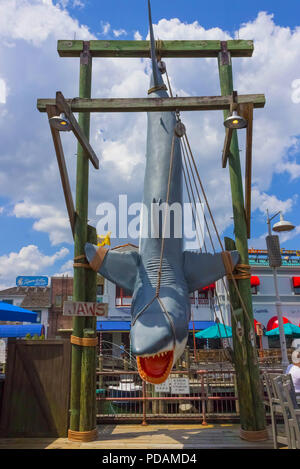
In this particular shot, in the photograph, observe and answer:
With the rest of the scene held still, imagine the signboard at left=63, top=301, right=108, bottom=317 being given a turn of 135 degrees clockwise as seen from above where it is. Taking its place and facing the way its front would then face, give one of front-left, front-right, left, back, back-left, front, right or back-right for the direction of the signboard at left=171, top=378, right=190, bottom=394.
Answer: right

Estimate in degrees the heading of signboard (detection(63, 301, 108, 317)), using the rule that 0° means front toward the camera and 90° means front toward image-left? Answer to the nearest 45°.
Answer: approximately 0°

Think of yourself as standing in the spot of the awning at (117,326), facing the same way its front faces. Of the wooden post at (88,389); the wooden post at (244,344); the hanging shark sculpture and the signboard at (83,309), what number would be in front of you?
4

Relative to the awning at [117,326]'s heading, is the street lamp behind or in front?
in front

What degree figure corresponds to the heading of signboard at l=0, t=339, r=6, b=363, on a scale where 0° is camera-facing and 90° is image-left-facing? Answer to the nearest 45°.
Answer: approximately 0°
